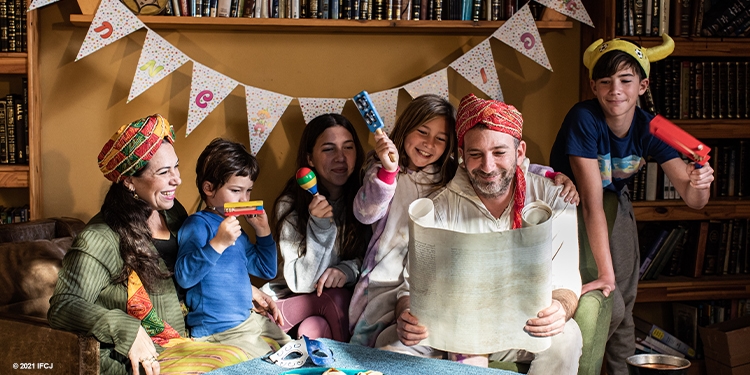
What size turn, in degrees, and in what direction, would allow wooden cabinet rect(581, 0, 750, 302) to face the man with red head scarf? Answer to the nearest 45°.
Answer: approximately 45° to its right

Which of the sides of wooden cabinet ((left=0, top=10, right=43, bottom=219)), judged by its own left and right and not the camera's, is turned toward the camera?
front

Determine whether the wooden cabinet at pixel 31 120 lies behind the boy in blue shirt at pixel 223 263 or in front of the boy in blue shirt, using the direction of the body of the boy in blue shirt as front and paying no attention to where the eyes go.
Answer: behind

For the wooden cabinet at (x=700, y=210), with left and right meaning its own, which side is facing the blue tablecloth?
front

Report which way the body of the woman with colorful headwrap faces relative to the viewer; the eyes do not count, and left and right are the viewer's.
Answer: facing the viewer and to the right of the viewer

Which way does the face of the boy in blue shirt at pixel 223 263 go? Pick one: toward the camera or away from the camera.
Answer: toward the camera

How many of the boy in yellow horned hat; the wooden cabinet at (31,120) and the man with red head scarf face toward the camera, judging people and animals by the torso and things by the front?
3

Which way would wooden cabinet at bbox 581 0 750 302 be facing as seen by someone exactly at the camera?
facing the viewer

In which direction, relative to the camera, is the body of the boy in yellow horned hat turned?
toward the camera

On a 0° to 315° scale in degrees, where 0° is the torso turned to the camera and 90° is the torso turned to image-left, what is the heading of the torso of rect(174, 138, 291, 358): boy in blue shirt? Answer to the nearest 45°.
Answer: approximately 315°

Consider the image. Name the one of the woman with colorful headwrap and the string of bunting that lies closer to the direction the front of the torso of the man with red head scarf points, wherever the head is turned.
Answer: the woman with colorful headwrap

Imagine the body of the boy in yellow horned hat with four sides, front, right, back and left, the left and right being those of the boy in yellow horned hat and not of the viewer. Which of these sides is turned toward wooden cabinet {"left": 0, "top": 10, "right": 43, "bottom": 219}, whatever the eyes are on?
right

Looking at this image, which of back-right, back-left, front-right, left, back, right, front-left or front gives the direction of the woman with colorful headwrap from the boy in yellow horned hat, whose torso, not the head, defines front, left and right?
front-right

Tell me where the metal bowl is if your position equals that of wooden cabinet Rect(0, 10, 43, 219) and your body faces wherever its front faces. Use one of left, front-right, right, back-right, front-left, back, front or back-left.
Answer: front-left
